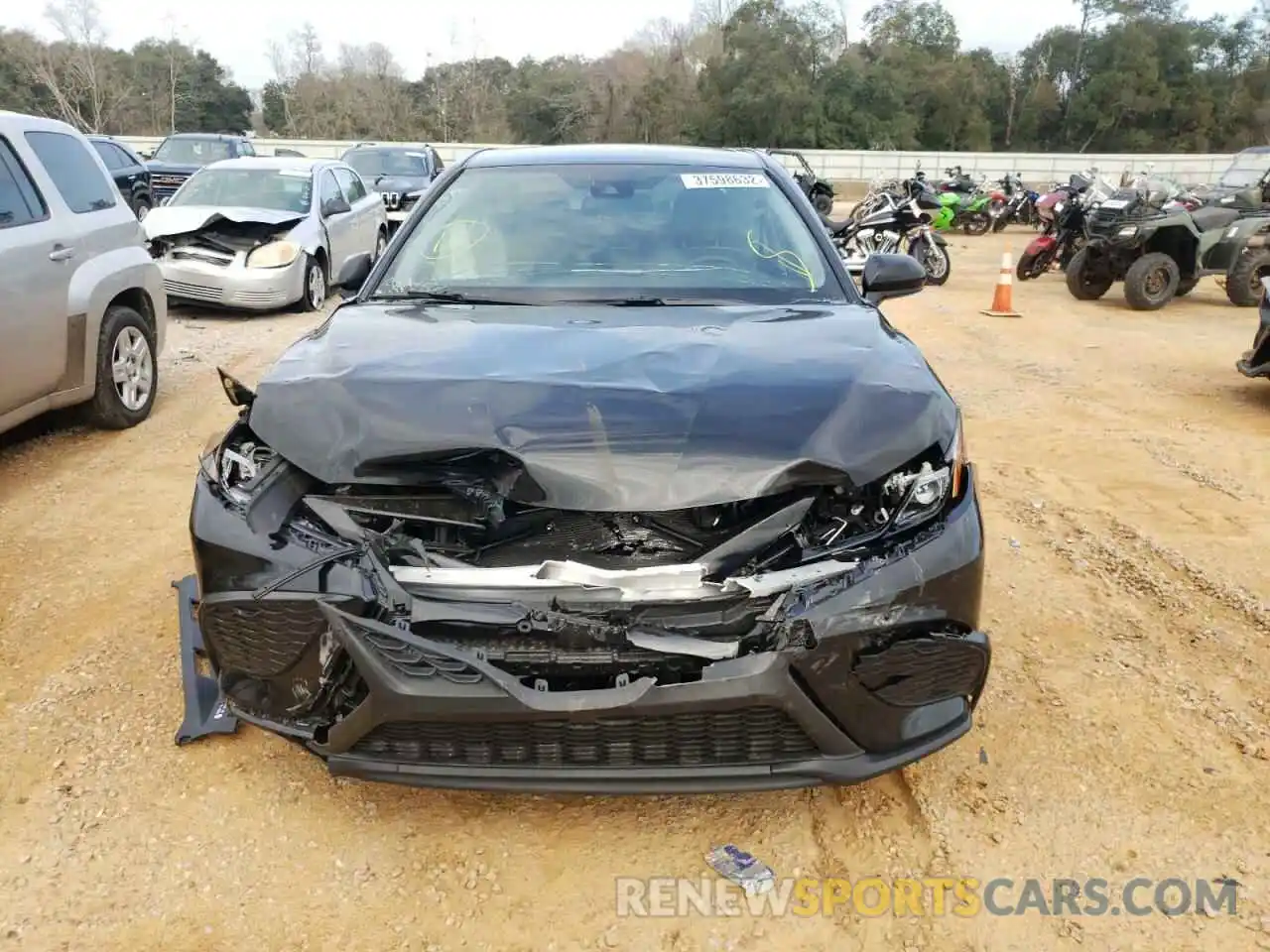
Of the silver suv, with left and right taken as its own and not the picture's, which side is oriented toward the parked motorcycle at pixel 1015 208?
back

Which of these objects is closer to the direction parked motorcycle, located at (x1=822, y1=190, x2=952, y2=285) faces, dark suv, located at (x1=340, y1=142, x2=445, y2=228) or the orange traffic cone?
the orange traffic cone

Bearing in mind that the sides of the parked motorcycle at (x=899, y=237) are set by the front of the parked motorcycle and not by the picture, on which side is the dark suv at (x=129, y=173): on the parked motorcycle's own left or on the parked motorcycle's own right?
on the parked motorcycle's own right

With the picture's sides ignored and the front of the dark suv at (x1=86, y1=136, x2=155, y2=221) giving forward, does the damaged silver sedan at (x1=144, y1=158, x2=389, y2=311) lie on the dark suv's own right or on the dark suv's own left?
on the dark suv's own left

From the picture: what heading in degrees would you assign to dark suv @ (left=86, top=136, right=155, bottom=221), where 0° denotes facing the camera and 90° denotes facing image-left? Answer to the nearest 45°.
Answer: approximately 45°

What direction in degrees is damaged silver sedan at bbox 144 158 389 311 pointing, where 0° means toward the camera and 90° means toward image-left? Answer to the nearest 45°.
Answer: approximately 45°

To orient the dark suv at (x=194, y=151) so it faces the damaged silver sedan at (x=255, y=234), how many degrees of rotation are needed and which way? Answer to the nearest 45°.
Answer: approximately 45° to its left

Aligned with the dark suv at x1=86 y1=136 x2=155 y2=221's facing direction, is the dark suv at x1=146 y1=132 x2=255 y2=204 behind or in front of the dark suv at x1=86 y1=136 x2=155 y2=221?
behind

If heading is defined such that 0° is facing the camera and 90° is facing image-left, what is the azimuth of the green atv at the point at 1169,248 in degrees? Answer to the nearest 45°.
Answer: approximately 45°

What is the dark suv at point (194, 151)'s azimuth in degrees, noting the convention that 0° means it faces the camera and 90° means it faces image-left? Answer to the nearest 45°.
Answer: approximately 45°

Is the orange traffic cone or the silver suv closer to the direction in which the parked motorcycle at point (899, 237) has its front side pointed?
the orange traffic cone

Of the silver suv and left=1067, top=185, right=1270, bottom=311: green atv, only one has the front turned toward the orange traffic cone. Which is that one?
the green atv
